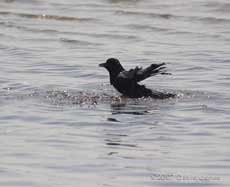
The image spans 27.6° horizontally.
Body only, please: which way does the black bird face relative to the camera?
to the viewer's left
